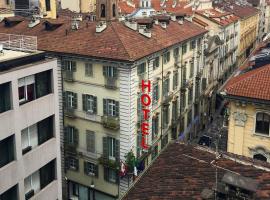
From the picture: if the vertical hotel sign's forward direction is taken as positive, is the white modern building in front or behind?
in front

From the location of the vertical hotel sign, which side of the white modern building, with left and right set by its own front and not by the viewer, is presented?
left

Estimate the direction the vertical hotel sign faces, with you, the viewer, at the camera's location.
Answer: facing the viewer

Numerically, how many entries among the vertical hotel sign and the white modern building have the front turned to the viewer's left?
0
